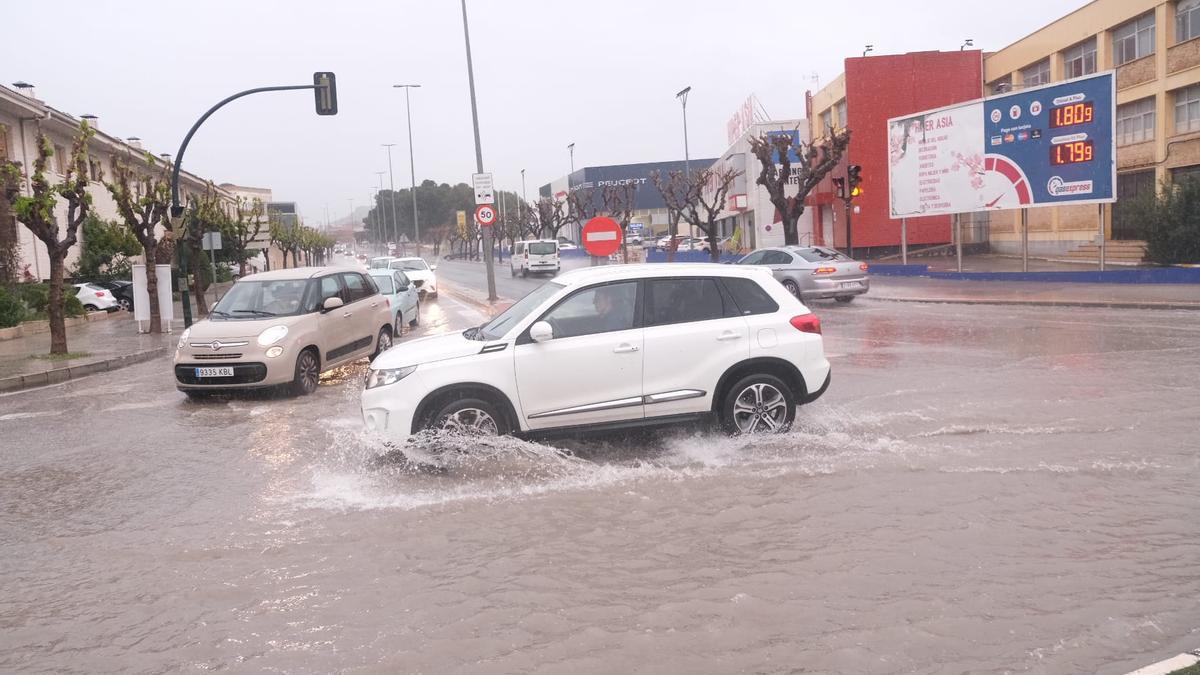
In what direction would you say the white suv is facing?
to the viewer's left

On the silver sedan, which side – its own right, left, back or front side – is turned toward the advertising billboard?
right

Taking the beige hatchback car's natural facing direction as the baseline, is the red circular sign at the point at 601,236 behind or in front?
behind

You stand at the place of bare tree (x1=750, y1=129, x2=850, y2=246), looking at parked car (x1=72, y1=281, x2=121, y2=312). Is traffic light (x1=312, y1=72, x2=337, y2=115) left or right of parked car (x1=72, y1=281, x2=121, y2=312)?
left

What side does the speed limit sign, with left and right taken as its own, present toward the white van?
back

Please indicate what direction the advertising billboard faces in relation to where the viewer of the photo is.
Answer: facing the viewer and to the left of the viewer

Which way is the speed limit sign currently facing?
toward the camera

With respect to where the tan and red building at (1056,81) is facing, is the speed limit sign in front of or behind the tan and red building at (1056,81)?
in front

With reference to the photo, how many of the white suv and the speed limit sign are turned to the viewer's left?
1

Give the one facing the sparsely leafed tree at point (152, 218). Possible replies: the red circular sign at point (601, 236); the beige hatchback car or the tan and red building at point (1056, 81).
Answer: the tan and red building

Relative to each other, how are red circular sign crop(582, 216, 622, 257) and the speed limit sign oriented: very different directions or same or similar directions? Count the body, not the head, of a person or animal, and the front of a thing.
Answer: same or similar directions

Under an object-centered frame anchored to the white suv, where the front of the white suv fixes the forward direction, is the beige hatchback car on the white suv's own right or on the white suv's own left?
on the white suv's own right

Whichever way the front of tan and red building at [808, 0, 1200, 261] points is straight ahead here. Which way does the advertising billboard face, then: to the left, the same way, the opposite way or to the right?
the same way

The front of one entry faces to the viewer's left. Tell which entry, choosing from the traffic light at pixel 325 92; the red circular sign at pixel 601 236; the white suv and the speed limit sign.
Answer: the white suv

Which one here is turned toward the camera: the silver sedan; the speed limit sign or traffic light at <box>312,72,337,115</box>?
the speed limit sign

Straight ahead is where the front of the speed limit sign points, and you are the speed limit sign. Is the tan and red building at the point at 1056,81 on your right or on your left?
on your left
